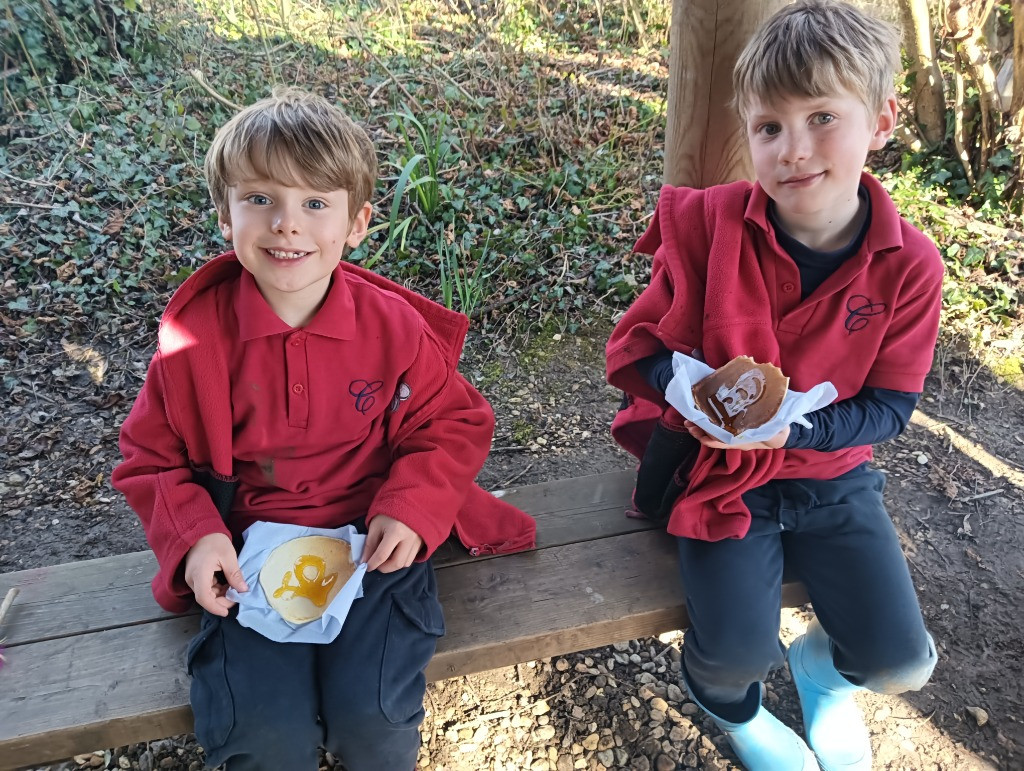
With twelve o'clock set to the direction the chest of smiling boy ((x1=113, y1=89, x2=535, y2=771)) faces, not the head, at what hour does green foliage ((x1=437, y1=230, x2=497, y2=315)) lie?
The green foliage is roughly at 7 o'clock from the smiling boy.

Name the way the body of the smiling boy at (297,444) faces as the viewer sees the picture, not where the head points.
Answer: toward the camera

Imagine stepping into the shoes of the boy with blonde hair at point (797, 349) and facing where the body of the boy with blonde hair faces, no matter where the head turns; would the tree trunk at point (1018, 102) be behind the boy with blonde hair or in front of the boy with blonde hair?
behind

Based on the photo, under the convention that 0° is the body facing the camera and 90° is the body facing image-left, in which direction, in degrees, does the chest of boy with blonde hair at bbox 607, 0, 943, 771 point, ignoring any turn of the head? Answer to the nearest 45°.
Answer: approximately 0°

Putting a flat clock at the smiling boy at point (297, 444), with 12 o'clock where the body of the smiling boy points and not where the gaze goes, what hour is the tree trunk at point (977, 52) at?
The tree trunk is roughly at 8 o'clock from the smiling boy.

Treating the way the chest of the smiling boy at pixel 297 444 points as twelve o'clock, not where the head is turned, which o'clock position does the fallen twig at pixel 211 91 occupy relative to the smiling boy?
The fallen twig is roughly at 6 o'clock from the smiling boy.

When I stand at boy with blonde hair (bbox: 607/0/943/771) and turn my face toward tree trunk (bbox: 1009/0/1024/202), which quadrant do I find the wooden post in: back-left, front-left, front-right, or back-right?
front-left

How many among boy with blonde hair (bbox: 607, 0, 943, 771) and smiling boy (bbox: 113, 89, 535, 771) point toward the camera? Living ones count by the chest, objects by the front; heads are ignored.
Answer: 2

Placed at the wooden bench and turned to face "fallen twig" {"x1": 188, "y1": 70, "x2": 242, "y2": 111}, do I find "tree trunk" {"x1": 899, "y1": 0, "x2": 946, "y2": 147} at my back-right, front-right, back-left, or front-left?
front-right

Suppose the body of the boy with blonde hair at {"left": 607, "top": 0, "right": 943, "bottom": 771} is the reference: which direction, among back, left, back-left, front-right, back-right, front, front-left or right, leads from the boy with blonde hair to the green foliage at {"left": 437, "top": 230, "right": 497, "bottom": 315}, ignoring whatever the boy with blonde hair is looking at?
back-right
